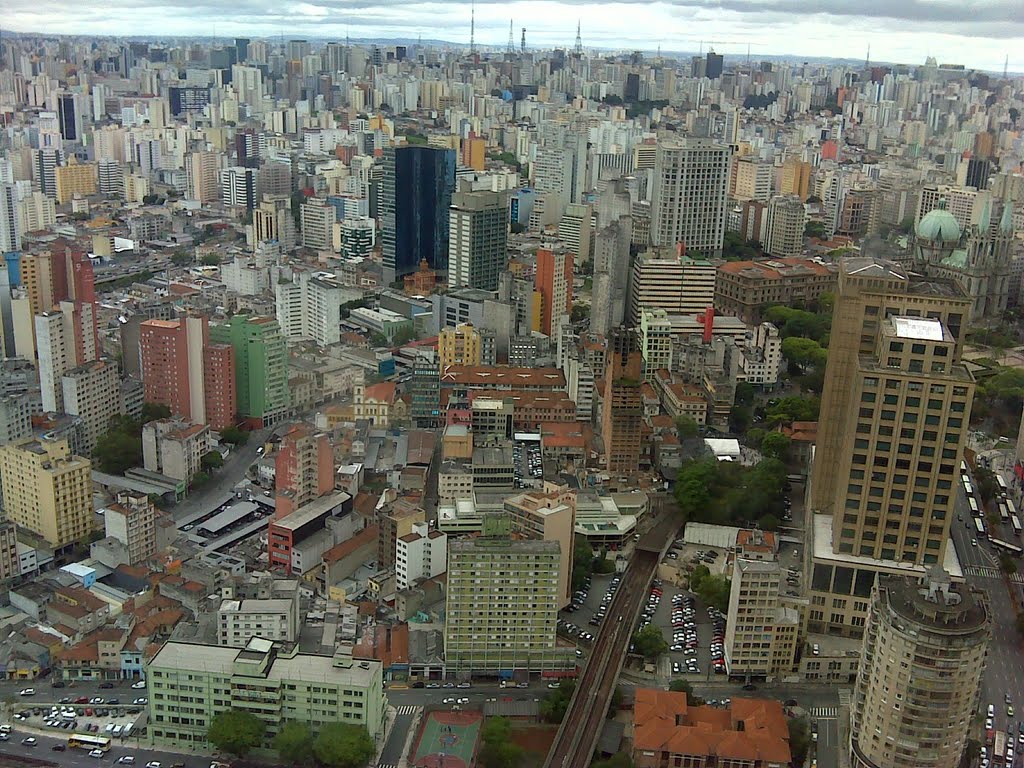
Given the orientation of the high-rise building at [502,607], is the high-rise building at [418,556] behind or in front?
behind

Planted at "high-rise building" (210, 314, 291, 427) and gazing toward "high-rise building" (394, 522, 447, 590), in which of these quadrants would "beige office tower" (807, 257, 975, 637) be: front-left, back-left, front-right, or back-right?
front-left

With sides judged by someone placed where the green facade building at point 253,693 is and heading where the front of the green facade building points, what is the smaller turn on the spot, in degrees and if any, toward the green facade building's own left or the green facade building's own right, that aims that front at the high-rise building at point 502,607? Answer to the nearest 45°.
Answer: approximately 90° to the green facade building's own left

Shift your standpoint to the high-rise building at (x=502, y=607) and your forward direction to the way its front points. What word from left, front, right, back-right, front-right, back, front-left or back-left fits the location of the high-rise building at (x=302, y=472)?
back-right

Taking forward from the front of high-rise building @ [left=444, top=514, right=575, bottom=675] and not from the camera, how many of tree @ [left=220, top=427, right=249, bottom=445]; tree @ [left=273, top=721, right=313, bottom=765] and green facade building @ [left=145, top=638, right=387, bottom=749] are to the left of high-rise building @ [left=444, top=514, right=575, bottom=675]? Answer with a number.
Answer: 0

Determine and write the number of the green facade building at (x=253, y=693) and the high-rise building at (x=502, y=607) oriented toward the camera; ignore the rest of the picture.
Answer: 2

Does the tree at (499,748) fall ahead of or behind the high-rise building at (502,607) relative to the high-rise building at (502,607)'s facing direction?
ahead

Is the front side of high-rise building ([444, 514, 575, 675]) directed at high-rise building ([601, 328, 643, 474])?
no

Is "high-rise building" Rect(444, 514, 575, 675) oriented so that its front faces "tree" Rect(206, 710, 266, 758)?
no

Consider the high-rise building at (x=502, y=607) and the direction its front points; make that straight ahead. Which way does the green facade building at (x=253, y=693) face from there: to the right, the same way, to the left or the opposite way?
the same way

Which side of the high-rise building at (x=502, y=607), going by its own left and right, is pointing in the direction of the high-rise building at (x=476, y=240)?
back

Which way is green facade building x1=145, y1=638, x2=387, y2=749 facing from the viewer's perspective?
toward the camera

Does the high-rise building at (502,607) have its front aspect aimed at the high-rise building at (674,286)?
no

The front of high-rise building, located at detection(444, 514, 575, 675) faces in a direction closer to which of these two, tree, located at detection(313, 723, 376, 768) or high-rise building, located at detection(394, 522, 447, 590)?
the tree

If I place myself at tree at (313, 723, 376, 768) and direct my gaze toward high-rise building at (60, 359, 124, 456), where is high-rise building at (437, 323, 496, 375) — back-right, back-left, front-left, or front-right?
front-right

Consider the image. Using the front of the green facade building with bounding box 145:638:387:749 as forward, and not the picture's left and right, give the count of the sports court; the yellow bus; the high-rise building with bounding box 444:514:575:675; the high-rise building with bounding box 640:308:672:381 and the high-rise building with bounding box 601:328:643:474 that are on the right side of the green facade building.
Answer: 1

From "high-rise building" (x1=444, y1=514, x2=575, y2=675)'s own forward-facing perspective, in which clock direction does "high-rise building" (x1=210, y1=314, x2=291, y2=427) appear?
"high-rise building" (x1=210, y1=314, x2=291, y2=427) is roughly at 5 o'clock from "high-rise building" (x1=444, y1=514, x2=575, y2=675).

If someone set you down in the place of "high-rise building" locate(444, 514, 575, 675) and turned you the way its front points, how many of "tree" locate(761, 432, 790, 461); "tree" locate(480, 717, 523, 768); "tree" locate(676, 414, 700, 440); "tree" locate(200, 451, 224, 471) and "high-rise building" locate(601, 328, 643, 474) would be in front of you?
1

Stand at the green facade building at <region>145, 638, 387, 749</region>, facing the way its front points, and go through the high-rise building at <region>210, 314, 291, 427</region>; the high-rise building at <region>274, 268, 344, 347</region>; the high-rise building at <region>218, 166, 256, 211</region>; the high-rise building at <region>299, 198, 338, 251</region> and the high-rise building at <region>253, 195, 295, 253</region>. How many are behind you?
5
